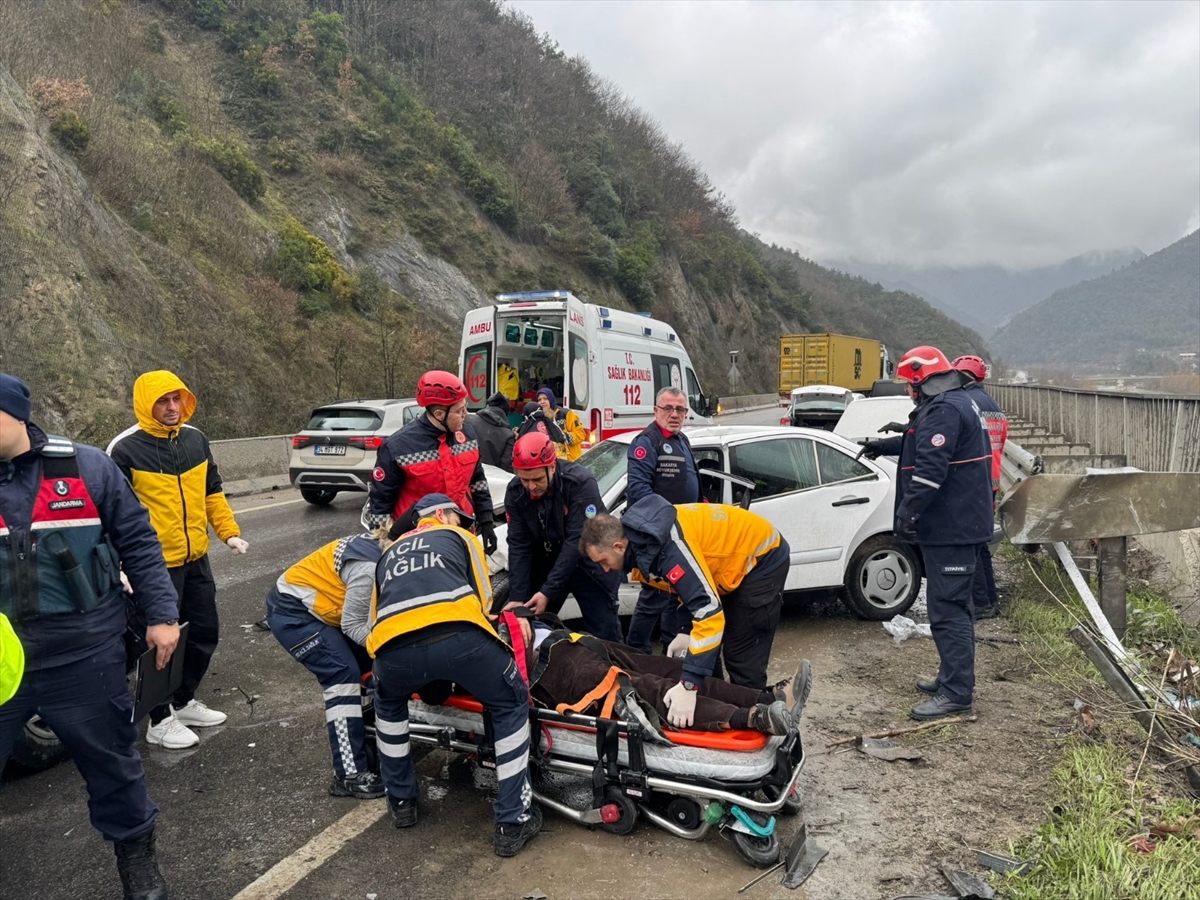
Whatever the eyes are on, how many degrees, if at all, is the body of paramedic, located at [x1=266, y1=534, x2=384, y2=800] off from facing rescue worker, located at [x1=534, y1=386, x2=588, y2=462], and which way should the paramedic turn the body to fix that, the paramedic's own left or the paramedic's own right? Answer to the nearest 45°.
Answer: approximately 45° to the paramedic's own left

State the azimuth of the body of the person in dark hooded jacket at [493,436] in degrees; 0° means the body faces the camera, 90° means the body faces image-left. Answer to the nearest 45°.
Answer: approximately 180°

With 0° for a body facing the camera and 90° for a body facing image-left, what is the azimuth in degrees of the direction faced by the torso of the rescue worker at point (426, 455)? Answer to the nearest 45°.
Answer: approximately 315°

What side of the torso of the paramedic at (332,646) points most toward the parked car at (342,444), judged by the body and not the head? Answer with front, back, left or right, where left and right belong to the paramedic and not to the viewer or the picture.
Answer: left

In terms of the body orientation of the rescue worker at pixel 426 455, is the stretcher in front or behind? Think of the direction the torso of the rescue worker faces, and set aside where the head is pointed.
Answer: in front

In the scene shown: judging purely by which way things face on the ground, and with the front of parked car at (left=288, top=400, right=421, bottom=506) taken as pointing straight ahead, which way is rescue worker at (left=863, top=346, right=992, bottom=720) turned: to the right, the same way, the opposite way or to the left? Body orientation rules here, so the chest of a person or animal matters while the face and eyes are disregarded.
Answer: to the left

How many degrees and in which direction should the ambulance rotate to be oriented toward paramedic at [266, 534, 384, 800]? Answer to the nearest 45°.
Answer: approximately 135° to its right

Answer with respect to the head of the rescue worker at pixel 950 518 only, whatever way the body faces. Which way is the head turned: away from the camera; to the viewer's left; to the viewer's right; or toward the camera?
to the viewer's left

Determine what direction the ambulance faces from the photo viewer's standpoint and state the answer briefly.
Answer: facing away from the viewer and to the right of the viewer

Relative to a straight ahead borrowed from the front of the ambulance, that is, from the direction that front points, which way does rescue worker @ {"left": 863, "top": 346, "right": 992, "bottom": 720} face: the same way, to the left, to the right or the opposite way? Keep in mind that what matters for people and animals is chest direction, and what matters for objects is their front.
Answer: to the left

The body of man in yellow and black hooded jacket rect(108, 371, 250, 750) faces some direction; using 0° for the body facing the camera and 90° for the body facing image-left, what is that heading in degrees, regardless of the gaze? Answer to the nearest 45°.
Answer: approximately 315°

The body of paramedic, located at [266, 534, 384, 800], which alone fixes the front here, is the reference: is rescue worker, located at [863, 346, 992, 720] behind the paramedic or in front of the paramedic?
in front

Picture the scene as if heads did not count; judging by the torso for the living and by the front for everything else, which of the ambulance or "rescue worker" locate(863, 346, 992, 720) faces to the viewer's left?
the rescue worker

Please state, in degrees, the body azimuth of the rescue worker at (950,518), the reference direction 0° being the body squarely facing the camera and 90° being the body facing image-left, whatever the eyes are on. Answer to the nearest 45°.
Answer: approximately 90°
